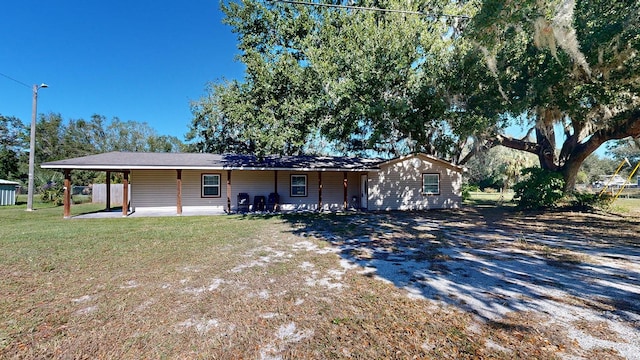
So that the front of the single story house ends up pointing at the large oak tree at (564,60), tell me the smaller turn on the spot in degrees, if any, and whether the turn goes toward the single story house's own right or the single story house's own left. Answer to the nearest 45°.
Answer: approximately 45° to the single story house's own left

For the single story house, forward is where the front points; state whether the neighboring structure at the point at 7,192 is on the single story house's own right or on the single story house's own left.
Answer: on the single story house's own right

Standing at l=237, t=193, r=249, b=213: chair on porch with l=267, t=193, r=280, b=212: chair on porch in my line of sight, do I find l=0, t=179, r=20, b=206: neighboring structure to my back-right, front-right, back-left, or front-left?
back-left

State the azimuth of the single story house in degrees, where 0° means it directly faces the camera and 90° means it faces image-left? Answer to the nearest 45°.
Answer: approximately 0°

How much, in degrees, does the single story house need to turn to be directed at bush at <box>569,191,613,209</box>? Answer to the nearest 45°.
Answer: approximately 90° to its left

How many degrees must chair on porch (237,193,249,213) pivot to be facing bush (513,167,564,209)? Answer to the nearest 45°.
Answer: approximately 90° to its left
